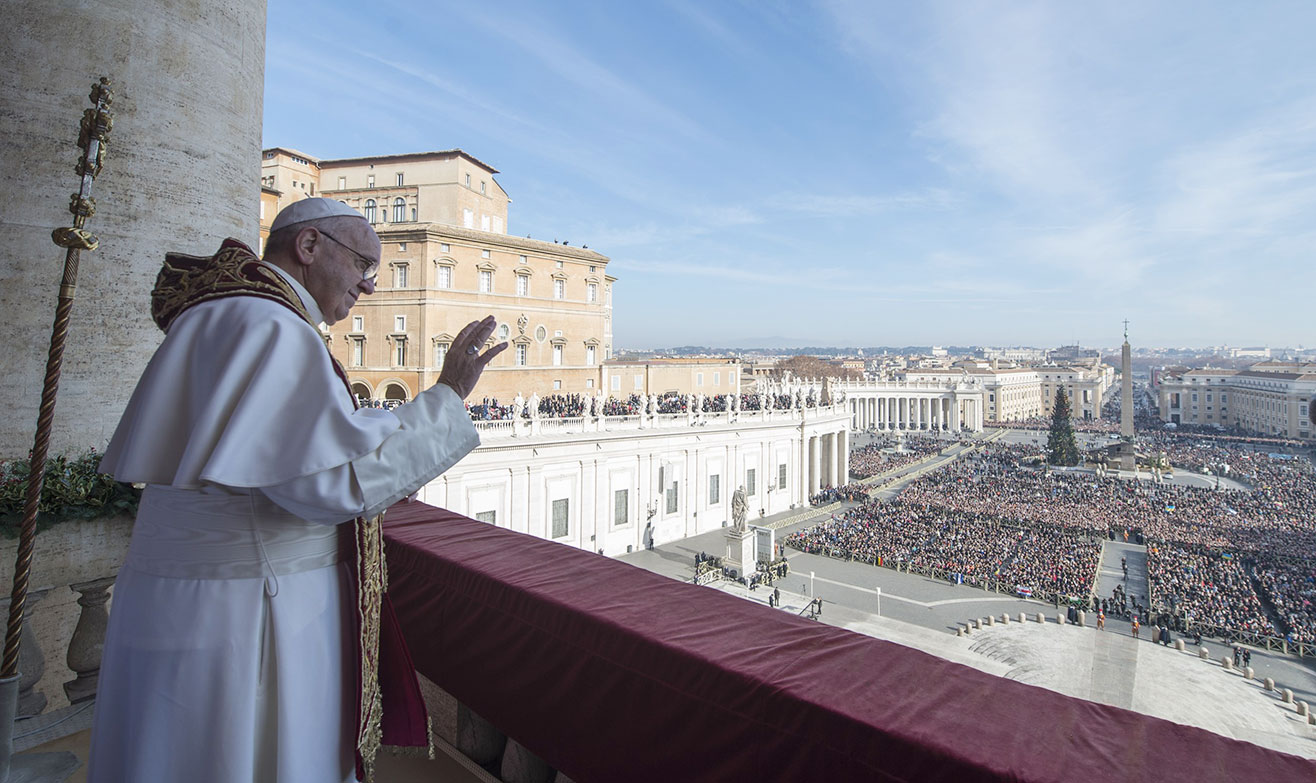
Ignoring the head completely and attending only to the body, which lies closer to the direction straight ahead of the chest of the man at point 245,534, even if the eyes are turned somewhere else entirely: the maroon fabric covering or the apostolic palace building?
the maroon fabric covering

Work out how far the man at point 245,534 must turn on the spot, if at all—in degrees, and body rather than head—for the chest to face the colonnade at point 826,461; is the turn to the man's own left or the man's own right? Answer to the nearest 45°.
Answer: approximately 45° to the man's own left

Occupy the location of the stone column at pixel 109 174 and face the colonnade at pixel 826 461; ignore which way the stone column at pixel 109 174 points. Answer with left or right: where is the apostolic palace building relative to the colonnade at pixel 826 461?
left

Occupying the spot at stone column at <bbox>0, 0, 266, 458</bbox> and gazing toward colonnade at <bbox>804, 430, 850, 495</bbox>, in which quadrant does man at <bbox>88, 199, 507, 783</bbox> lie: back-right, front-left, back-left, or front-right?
back-right

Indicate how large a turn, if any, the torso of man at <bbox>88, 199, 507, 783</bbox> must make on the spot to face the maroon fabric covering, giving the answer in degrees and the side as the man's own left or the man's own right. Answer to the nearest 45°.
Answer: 0° — they already face it

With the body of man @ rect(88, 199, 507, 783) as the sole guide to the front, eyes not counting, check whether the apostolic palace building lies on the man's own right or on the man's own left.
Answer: on the man's own left

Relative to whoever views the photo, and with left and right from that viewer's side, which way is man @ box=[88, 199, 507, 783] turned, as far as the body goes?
facing to the right of the viewer

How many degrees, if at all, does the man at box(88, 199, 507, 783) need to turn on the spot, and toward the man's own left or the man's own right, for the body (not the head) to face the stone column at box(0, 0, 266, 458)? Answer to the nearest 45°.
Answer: approximately 90° to the man's own left

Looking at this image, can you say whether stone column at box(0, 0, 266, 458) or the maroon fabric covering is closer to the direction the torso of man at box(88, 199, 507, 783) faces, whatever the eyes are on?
the maroon fabric covering
